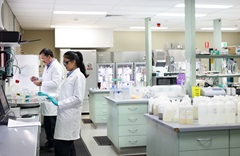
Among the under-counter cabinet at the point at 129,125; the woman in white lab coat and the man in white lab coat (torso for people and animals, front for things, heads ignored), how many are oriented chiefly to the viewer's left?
2

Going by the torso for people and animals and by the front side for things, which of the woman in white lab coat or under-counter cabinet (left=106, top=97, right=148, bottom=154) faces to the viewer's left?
the woman in white lab coat

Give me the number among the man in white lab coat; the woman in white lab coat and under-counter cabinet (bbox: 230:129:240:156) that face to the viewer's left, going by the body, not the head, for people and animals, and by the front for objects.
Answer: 2

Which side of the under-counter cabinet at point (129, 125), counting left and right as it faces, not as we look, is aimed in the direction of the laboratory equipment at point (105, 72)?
back

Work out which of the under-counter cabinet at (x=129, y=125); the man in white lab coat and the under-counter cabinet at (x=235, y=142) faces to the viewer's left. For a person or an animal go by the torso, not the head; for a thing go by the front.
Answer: the man in white lab coat

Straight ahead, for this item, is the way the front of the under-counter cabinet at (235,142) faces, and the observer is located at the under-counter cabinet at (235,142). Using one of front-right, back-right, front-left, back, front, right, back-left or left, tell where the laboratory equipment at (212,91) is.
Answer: back

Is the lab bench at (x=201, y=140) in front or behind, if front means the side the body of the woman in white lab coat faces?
behind

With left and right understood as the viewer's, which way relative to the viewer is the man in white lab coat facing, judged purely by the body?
facing to the left of the viewer

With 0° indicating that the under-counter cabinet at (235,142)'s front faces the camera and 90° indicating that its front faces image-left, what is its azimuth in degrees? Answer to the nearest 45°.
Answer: approximately 0°

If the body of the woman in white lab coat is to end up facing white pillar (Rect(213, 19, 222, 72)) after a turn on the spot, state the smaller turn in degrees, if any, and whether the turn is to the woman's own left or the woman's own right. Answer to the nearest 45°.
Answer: approximately 135° to the woman's own right

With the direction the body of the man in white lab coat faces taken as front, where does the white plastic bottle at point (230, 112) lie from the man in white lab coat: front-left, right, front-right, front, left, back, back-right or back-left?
back-left

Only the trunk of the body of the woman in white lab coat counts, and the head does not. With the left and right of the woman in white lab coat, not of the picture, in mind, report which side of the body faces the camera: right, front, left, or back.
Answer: left

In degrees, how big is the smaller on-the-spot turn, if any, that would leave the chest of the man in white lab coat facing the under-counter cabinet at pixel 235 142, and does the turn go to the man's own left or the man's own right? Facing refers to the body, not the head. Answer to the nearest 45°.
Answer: approximately 135° to the man's own left

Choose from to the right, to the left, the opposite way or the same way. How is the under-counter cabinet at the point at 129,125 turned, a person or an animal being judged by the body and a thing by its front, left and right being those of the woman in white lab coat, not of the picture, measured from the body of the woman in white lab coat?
to the left
